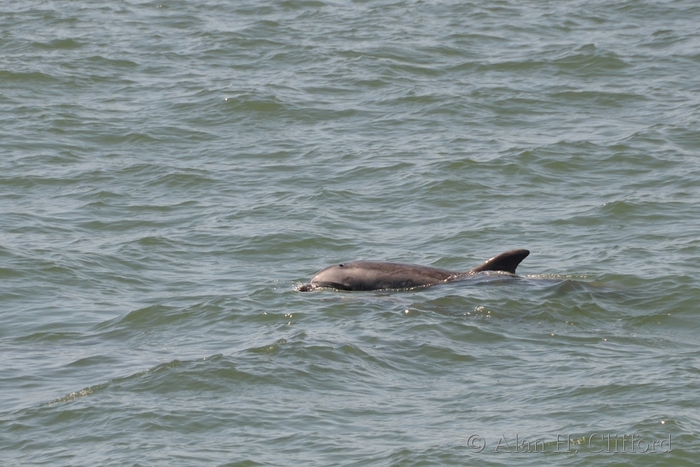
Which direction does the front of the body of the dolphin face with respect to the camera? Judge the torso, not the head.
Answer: to the viewer's left
